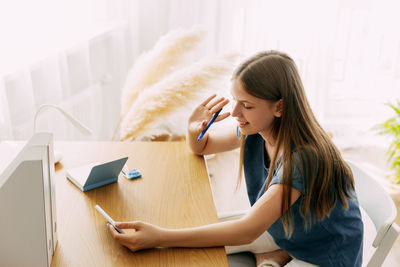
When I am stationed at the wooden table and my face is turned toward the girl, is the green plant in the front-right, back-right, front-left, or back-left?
front-left

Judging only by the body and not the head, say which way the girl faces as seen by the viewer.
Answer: to the viewer's left

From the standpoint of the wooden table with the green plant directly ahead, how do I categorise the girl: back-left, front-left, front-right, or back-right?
front-right

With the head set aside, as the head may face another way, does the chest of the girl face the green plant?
no

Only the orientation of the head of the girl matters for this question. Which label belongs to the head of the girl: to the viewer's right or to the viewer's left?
to the viewer's left
